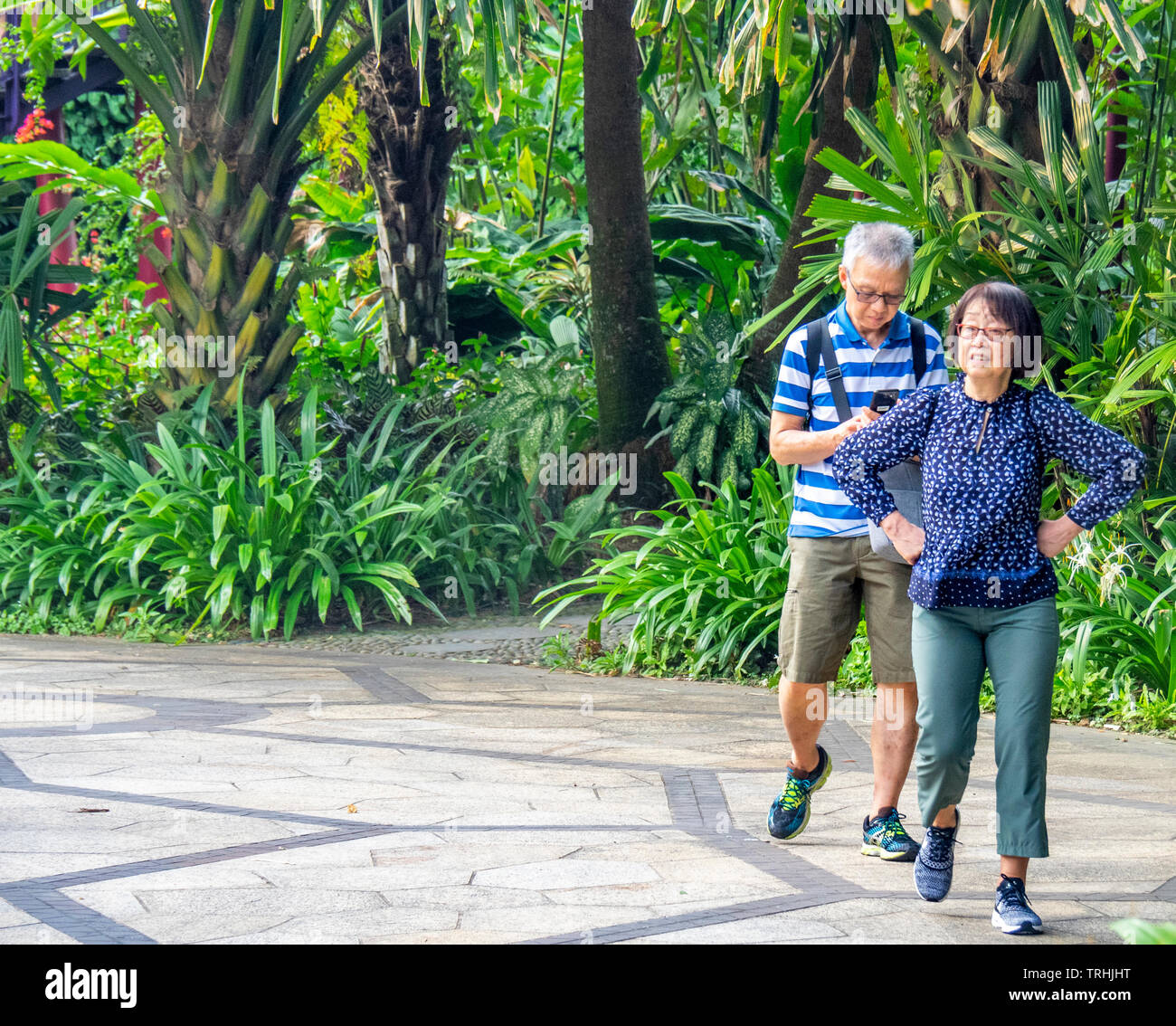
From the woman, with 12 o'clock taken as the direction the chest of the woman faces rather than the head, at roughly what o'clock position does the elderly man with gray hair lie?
The elderly man with gray hair is roughly at 5 o'clock from the woman.

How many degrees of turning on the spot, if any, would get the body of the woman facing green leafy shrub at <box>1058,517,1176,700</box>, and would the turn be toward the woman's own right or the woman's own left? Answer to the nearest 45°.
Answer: approximately 180°

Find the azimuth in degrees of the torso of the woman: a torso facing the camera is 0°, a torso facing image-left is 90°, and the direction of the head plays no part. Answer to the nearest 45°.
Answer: approximately 0°

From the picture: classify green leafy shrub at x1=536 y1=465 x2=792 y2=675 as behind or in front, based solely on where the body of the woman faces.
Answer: behind

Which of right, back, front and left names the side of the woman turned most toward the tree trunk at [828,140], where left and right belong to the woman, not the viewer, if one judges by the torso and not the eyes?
back

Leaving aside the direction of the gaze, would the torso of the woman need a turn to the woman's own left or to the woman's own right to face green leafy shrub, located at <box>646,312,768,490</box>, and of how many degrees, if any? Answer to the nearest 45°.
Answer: approximately 180°
